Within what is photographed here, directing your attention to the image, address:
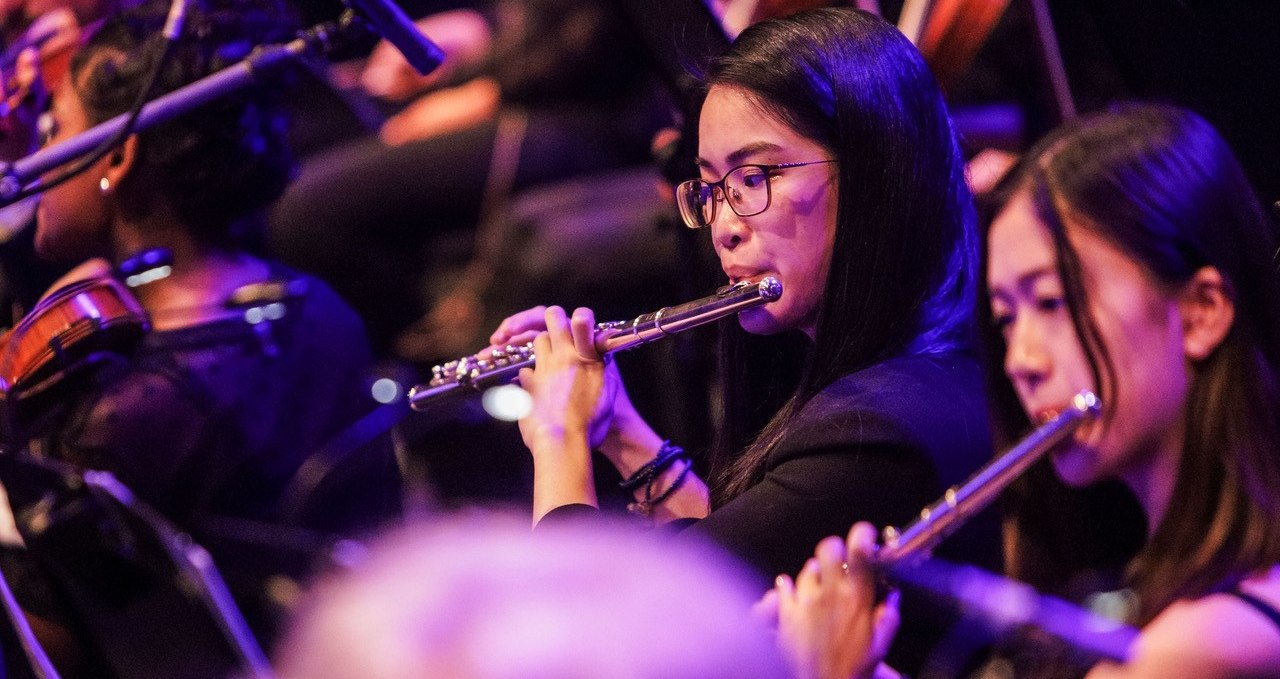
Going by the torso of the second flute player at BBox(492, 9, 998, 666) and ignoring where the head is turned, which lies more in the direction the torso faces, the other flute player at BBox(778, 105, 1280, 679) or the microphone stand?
the microphone stand

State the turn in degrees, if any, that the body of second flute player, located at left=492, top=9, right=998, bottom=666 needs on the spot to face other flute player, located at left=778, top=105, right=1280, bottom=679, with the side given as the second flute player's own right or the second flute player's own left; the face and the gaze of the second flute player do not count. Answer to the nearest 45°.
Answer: approximately 135° to the second flute player's own left

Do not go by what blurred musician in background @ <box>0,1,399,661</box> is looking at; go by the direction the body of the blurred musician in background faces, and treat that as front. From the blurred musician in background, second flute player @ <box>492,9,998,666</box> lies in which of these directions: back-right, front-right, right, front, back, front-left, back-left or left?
back

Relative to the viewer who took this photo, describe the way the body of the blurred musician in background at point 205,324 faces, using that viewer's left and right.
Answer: facing away from the viewer and to the left of the viewer

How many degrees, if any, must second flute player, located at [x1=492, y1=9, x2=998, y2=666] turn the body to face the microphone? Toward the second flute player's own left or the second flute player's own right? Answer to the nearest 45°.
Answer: approximately 45° to the second flute player's own right

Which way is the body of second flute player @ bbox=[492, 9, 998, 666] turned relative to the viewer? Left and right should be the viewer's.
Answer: facing to the left of the viewer

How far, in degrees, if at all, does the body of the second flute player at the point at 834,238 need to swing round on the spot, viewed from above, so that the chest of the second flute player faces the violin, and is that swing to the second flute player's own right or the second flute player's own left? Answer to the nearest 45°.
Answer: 0° — they already face it
